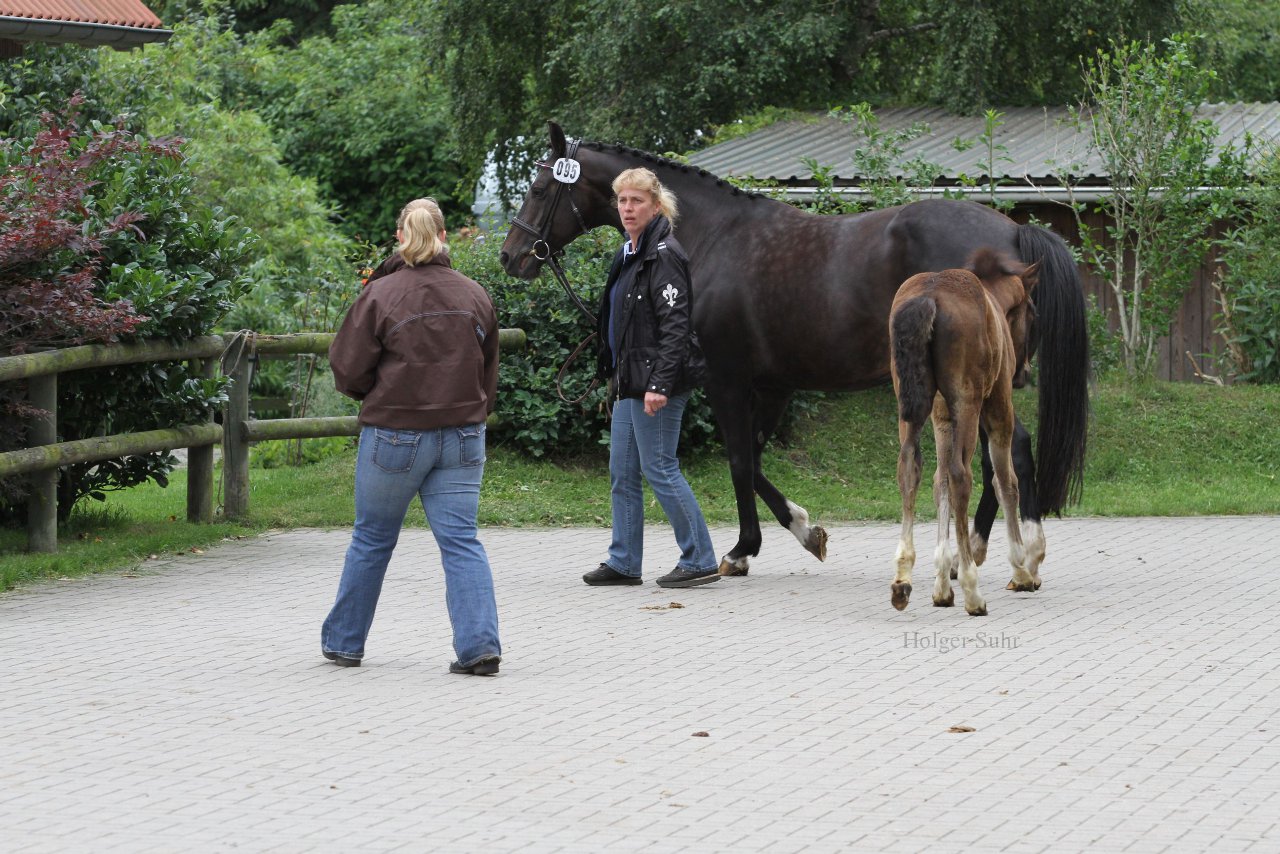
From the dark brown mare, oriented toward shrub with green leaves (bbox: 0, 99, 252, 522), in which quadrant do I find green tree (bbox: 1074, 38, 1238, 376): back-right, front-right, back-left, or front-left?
back-right

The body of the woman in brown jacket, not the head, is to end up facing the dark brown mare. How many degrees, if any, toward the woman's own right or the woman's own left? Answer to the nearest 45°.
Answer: approximately 45° to the woman's own right

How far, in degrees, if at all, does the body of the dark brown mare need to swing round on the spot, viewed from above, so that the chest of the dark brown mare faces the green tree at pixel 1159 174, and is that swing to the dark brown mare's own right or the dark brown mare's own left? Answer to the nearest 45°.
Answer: approximately 135° to the dark brown mare's own right

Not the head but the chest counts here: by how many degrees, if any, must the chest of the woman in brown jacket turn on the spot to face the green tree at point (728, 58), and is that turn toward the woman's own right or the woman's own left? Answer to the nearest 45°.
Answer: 0° — they already face it

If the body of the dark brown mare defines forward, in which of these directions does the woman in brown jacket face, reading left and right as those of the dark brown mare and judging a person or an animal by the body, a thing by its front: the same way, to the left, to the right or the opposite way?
to the right

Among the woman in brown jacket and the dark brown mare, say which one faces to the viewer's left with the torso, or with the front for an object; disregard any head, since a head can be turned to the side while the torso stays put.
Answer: the dark brown mare

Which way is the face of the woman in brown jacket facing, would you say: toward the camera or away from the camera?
away from the camera

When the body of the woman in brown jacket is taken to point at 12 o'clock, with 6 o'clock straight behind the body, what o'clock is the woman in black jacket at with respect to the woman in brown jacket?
The woman in black jacket is roughly at 1 o'clock from the woman in brown jacket.

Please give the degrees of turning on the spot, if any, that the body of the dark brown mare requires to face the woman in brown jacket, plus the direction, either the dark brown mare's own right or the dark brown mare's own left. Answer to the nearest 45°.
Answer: approximately 45° to the dark brown mare's own left

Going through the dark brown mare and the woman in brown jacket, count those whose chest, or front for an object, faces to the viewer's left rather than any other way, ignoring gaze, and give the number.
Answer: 1

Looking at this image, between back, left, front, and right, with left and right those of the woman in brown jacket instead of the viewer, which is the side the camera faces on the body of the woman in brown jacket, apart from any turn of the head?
back

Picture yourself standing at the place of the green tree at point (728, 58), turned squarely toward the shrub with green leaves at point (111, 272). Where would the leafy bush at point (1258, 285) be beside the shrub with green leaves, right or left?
left

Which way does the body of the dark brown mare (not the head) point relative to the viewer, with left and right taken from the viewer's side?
facing to the left of the viewer

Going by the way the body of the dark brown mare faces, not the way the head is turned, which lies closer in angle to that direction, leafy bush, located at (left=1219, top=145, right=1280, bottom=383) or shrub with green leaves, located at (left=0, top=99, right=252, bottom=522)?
the shrub with green leaves
